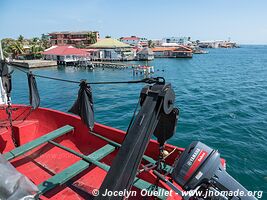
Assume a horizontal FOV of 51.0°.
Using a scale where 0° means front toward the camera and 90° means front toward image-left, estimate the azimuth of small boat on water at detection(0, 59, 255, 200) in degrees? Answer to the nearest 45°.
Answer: approximately 135°
